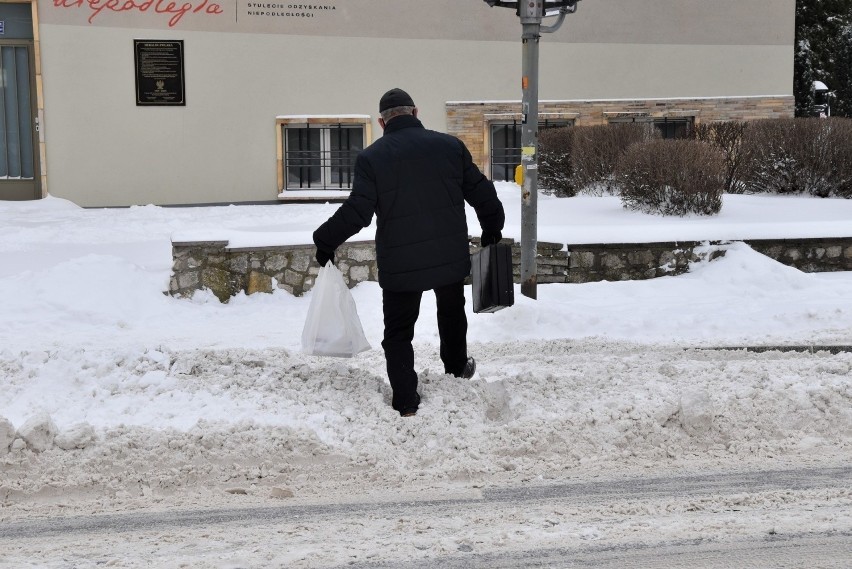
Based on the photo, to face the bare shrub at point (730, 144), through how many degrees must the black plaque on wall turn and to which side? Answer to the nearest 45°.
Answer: approximately 45° to its left

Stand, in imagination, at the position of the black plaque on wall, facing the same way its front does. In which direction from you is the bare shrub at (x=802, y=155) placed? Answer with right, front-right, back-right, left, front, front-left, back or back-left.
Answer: front-left

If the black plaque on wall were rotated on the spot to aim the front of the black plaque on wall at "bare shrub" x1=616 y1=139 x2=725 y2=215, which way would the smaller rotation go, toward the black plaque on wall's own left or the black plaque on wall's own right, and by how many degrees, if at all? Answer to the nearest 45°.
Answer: approximately 45° to the black plaque on wall's own left

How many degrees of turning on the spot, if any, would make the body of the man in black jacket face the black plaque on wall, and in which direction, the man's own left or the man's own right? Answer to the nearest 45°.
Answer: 0° — they already face it

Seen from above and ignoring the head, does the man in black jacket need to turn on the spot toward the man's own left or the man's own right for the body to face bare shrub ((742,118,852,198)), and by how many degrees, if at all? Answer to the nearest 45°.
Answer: approximately 45° to the man's own right

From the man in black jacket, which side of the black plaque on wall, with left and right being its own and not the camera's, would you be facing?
front

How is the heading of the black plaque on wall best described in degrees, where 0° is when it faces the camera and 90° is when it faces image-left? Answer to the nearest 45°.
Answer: approximately 0°

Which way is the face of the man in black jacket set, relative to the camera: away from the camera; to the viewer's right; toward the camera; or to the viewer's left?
away from the camera

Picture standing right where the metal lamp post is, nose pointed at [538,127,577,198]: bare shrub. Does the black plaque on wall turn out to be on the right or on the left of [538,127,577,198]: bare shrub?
left

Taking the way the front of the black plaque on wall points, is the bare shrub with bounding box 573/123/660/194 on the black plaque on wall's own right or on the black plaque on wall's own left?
on the black plaque on wall's own left

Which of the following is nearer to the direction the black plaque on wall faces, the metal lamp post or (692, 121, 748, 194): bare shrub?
the metal lamp post

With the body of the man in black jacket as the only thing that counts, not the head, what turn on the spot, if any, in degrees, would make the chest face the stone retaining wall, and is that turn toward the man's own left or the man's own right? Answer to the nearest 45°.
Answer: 0° — they already face it

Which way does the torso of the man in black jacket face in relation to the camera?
away from the camera

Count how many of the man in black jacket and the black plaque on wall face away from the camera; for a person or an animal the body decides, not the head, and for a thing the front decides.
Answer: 1

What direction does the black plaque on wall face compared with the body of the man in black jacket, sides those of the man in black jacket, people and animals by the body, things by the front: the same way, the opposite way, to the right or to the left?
the opposite way
